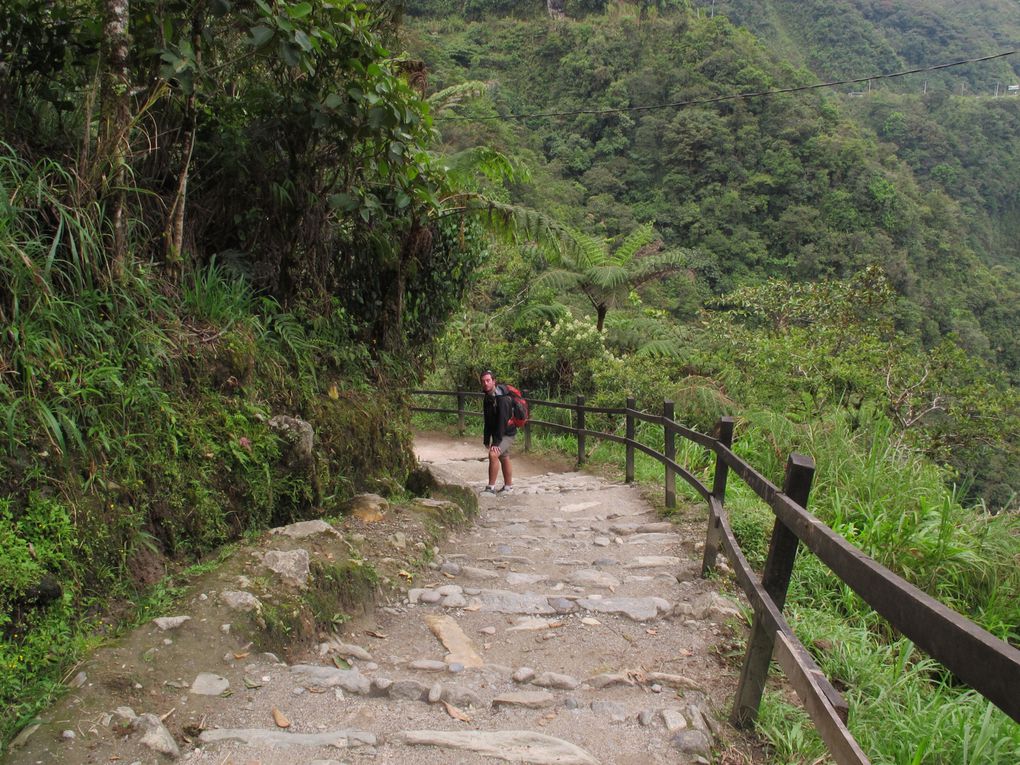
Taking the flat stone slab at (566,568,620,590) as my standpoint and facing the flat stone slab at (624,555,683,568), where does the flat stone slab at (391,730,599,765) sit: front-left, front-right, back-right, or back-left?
back-right

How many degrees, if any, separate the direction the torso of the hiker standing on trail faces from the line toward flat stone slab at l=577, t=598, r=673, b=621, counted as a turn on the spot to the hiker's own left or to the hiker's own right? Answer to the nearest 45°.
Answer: approximately 45° to the hiker's own left

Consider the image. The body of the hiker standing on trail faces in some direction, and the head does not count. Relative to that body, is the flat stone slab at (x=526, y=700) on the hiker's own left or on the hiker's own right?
on the hiker's own left

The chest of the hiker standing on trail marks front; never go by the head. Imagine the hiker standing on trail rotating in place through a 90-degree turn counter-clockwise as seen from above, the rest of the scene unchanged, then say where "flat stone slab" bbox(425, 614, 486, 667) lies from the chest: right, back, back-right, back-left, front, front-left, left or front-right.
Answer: front-right

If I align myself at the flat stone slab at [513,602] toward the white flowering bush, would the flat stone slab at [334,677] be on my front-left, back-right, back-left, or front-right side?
back-left

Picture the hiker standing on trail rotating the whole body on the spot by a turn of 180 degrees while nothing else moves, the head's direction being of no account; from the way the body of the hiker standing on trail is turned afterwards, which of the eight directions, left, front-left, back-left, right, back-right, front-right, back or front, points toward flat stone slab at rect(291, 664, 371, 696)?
back-right

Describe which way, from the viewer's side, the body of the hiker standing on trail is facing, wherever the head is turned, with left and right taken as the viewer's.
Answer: facing the viewer and to the left of the viewer

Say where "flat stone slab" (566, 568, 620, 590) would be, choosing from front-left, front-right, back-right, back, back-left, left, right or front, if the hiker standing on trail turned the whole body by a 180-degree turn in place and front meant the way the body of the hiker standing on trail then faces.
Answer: back-right

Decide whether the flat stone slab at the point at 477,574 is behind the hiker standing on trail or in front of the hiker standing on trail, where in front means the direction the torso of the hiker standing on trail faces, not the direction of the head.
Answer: in front

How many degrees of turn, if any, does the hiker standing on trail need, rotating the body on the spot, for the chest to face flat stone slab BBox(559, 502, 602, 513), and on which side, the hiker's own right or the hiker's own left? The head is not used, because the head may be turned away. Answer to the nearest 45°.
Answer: approximately 90° to the hiker's own left

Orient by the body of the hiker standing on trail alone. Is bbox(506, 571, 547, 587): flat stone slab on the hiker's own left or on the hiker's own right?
on the hiker's own left

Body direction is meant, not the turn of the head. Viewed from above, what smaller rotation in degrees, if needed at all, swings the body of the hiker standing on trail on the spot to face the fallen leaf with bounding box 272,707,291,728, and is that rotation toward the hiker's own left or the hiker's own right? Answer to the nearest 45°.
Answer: approximately 45° to the hiker's own left
